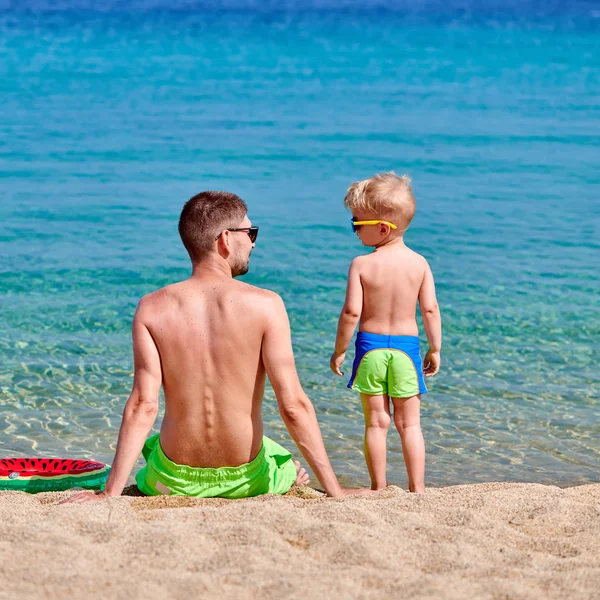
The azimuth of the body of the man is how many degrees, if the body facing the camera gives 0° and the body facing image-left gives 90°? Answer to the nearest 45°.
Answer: approximately 180°

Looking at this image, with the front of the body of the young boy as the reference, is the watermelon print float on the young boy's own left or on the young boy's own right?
on the young boy's own left

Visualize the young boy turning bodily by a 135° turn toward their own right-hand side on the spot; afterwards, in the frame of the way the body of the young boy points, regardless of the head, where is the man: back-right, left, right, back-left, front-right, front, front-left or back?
right

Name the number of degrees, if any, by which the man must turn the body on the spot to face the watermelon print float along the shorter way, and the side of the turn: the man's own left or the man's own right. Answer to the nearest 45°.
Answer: approximately 45° to the man's own left

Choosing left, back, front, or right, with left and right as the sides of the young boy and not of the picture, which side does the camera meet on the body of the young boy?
back
